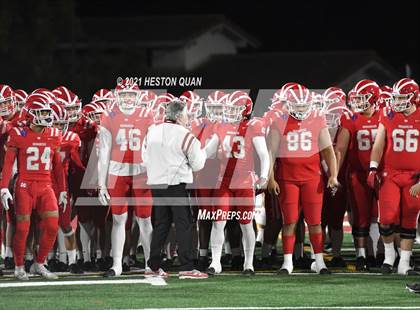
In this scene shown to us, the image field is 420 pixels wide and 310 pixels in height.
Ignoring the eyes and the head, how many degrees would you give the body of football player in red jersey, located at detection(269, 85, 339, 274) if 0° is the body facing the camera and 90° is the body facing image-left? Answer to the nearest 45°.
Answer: approximately 0°

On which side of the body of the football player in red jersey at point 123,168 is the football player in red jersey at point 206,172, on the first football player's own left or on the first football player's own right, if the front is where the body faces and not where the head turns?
on the first football player's own left

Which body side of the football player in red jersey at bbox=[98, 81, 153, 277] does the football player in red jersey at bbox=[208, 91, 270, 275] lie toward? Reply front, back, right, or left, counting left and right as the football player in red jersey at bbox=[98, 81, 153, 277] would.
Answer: left

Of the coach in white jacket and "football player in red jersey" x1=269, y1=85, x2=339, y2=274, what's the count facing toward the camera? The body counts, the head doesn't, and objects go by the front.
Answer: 1

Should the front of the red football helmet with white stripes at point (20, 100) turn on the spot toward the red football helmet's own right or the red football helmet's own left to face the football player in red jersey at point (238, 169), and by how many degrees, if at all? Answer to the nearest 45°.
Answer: approximately 90° to the red football helmet's own left
